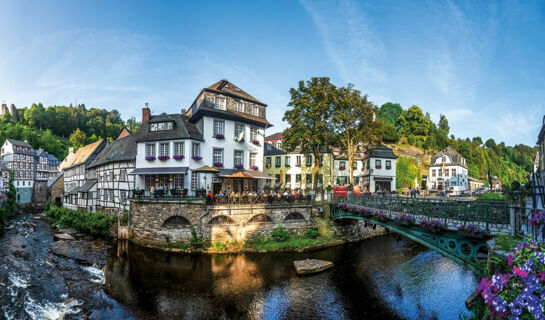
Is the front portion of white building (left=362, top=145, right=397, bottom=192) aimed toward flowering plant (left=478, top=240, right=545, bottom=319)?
yes

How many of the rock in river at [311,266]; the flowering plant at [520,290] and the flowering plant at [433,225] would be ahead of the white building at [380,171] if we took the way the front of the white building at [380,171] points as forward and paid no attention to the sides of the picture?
3

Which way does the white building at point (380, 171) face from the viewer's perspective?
toward the camera

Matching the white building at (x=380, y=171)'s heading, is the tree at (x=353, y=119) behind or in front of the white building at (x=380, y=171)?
in front

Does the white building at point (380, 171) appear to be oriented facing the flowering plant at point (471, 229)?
yes

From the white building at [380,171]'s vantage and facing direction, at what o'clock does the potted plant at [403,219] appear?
The potted plant is roughly at 12 o'clock from the white building.

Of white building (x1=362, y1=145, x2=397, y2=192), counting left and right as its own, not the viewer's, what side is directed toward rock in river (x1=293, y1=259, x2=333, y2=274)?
front

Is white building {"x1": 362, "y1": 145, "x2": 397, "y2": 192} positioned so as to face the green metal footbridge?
yes

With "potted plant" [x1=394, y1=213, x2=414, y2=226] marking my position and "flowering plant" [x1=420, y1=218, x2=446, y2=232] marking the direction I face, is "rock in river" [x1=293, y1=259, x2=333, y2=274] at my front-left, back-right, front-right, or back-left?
back-right

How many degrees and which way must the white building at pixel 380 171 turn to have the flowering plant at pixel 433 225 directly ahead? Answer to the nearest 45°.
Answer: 0° — it already faces it

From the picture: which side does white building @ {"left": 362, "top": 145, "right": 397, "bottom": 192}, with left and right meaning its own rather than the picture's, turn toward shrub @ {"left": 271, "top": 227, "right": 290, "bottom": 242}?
front
